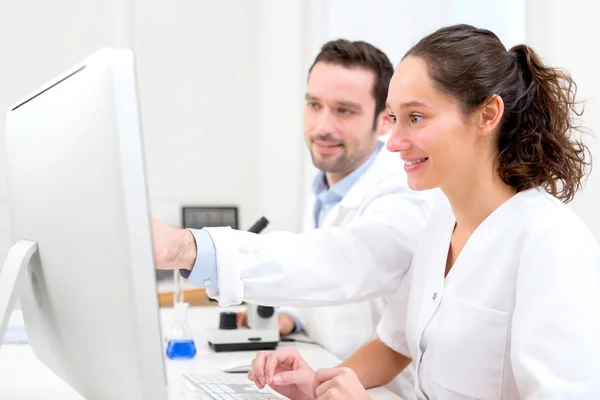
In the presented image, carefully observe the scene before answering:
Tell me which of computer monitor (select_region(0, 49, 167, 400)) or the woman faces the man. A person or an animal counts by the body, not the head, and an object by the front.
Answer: the computer monitor

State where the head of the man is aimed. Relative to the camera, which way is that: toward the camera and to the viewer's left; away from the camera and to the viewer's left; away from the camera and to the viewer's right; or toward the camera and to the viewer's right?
toward the camera and to the viewer's left

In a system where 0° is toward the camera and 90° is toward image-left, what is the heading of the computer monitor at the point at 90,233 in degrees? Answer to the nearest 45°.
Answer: approximately 225°

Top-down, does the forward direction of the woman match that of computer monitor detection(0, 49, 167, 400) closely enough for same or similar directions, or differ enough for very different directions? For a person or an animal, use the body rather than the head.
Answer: very different directions

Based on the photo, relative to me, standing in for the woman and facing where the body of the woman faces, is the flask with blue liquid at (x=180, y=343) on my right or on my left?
on my right

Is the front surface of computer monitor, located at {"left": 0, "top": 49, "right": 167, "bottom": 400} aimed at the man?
yes

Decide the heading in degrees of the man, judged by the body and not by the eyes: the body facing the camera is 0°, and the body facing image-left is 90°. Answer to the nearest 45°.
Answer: approximately 45°

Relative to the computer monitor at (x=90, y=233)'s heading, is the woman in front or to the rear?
in front

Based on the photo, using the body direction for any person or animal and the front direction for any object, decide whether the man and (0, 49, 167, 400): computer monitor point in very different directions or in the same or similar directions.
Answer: very different directions

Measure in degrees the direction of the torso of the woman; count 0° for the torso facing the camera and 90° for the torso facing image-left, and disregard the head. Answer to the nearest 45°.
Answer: approximately 45°

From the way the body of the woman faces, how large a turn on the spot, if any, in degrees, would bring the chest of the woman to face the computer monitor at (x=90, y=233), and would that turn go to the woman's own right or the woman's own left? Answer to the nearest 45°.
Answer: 0° — they already face it
